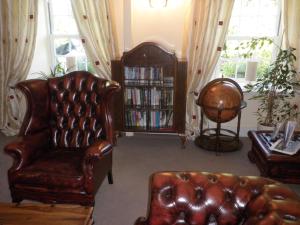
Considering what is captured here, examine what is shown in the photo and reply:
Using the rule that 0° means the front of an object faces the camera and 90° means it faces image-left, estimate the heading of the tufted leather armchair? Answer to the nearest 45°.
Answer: approximately 45°

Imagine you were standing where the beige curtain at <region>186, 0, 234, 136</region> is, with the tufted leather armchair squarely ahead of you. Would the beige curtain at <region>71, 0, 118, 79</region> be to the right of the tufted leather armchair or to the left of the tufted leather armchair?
right

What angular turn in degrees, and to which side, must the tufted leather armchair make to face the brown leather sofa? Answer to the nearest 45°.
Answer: approximately 90° to its left

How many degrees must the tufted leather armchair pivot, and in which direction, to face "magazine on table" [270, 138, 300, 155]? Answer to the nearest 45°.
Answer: approximately 135° to its left

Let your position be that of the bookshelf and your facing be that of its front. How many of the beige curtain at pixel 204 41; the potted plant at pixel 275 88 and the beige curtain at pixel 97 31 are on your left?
2

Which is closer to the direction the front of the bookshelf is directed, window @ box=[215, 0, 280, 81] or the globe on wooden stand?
the globe on wooden stand

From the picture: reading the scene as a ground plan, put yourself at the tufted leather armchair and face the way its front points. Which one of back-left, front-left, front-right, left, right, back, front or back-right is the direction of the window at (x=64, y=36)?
back-right

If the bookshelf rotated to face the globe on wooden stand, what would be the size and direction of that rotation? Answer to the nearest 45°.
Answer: approximately 90° to its left

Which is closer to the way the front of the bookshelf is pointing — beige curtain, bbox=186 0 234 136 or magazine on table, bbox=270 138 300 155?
the magazine on table

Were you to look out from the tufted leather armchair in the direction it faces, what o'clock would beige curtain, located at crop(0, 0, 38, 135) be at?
The beige curtain is roughly at 4 o'clock from the tufted leather armchair.

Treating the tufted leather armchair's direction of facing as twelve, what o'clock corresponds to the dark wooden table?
The dark wooden table is roughly at 8 o'clock from the tufted leather armchair.
